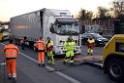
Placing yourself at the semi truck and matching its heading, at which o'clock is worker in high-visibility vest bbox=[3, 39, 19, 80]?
The worker in high-visibility vest is roughly at 2 o'clock from the semi truck.

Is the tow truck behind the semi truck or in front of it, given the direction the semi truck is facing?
in front

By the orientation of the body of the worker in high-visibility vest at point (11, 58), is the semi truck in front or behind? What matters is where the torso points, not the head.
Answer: in front

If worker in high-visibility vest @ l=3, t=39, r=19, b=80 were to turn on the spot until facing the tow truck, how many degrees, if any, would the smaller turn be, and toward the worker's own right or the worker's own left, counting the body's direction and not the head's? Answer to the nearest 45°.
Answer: approximately 90° to the worker's own right

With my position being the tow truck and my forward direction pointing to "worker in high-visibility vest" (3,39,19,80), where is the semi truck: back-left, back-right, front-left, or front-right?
front-right

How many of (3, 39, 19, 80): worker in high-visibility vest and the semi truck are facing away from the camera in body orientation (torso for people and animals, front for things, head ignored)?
1

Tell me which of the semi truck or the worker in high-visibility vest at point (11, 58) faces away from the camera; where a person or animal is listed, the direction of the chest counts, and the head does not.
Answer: the worker in high-visibility vest

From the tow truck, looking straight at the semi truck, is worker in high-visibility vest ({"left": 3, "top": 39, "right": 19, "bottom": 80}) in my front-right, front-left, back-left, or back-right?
front-left

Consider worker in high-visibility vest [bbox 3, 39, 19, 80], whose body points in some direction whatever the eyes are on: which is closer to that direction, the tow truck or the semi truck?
the semi truck

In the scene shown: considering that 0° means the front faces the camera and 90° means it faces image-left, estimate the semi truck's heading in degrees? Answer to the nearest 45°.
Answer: approximately 315°

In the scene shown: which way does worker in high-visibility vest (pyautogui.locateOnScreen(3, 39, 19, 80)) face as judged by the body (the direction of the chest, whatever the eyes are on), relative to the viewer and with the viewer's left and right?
facing away from the viewer
